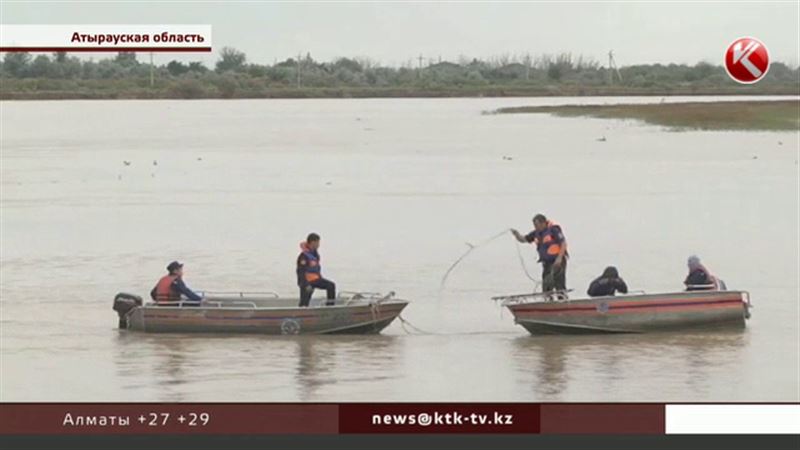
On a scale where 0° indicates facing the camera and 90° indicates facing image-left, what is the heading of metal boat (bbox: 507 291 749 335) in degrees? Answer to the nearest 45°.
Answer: approximately 90°

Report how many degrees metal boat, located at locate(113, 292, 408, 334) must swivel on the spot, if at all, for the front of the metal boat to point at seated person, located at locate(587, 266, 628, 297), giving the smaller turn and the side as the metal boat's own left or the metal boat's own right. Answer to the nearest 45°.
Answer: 0° — it already faces them

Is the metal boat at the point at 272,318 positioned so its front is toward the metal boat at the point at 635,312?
yes

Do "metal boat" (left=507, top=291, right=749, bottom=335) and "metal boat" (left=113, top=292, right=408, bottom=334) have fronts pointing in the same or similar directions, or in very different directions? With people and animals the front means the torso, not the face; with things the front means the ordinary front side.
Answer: very different directions

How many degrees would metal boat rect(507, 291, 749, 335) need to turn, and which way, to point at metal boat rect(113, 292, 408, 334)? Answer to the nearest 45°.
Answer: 0° — it already faces it

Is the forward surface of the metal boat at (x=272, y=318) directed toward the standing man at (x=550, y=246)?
yes

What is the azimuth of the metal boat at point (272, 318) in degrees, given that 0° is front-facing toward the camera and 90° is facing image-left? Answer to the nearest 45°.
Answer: approximately 270°

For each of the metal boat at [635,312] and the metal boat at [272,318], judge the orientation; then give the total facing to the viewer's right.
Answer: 1
